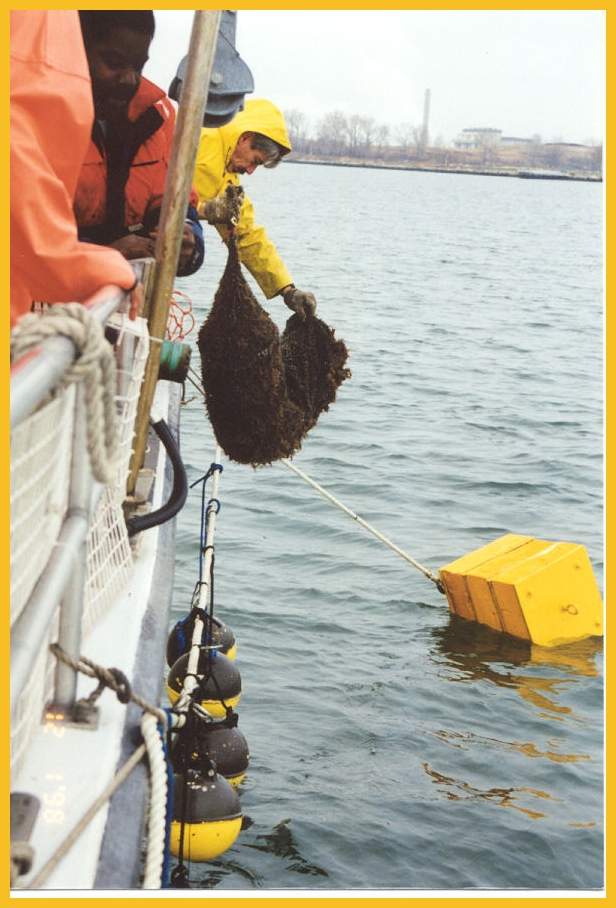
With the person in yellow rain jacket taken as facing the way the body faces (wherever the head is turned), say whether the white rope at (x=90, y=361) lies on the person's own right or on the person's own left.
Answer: on the person's own right

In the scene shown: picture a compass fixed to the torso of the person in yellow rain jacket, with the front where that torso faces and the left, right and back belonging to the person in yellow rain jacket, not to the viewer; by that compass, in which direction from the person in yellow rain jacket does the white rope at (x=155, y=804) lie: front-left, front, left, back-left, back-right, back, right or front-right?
front-right

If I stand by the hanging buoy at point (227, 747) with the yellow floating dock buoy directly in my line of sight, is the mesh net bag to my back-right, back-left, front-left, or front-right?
front-left

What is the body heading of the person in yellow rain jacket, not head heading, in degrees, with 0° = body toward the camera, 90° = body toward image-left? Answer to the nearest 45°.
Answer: approximately 315°

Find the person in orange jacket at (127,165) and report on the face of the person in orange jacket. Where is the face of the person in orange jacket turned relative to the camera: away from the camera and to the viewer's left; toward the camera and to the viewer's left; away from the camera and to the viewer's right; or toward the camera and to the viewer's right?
toward the camera and to the viewer's right

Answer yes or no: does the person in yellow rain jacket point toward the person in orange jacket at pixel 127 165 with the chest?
no
